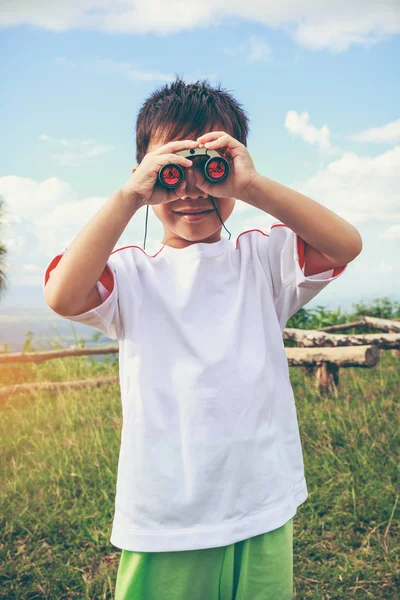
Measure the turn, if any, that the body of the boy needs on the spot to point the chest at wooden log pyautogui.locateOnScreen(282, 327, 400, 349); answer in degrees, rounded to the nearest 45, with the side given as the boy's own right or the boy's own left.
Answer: approximately 180°

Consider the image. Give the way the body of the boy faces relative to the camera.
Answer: toward the camera

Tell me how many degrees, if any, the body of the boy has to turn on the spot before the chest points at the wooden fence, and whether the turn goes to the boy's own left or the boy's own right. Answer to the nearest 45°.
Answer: approximately 180°

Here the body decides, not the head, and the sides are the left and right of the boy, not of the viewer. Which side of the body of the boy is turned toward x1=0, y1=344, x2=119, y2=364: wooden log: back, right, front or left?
back

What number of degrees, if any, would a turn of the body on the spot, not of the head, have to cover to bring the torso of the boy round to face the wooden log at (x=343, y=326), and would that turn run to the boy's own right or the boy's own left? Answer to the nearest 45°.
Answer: approximately 180°

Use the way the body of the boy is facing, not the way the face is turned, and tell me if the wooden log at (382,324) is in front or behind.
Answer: behind

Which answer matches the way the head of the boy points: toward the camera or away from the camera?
toward the camera
